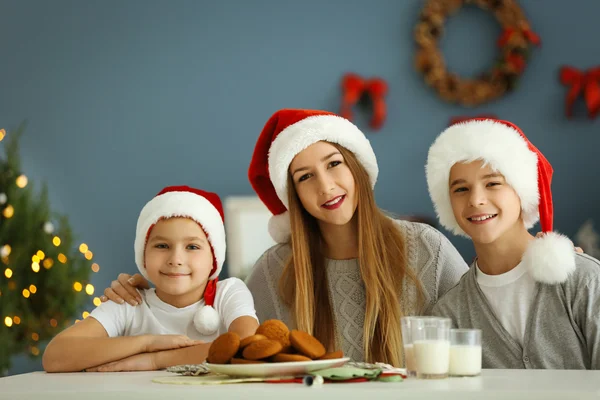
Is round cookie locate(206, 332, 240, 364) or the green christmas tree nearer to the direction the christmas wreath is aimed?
the round cookie

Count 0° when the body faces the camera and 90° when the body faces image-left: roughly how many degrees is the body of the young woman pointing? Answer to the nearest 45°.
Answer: approximately 0°

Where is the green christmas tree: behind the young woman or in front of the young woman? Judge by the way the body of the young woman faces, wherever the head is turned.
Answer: behind

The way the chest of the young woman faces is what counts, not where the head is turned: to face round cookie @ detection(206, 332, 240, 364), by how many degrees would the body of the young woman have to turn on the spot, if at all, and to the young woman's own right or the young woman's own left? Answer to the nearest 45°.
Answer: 0° — they already face it

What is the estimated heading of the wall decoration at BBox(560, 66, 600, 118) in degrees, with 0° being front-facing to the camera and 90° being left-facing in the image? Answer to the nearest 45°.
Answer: approximately 0°
